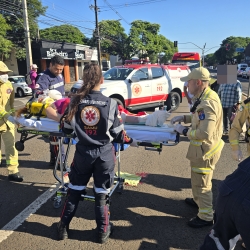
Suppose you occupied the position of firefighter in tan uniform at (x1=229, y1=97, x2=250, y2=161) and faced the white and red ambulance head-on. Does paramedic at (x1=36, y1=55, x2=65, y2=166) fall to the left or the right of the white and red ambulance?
left

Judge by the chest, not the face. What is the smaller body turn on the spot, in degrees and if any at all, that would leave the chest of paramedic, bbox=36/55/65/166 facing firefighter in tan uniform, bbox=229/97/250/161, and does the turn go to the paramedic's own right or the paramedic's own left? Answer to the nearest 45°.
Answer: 0° — they already face them

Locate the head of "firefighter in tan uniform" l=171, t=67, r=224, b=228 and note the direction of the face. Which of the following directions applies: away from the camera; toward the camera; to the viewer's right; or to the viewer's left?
to the viewer's left

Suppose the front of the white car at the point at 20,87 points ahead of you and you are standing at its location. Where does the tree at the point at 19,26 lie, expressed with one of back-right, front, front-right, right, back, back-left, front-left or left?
back-left

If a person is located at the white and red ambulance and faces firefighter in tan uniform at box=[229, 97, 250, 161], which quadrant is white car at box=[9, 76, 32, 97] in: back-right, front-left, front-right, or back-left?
back-right

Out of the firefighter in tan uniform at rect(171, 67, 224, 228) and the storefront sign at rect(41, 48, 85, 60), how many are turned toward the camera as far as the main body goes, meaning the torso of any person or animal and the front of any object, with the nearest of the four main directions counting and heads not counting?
1

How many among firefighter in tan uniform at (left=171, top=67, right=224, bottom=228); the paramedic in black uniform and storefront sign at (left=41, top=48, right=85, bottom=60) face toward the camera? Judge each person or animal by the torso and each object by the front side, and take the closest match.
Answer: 1

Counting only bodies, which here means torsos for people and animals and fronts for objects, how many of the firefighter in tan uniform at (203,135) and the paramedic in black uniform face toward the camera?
0

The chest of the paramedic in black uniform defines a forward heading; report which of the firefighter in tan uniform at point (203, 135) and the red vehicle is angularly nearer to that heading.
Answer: the red vehicle

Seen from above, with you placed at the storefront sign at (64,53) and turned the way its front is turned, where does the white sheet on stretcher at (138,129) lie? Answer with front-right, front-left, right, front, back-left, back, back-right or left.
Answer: front

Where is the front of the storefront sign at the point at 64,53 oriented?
toward the camera

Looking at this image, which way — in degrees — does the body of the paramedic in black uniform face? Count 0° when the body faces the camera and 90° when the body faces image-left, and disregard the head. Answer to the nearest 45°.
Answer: approximately 180°

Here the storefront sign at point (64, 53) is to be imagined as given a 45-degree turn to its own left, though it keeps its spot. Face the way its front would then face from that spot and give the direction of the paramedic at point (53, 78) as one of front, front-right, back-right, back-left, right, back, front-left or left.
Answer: front-right

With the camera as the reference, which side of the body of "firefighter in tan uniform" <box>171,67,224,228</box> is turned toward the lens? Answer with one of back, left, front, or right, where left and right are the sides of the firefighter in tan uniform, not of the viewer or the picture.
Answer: left
